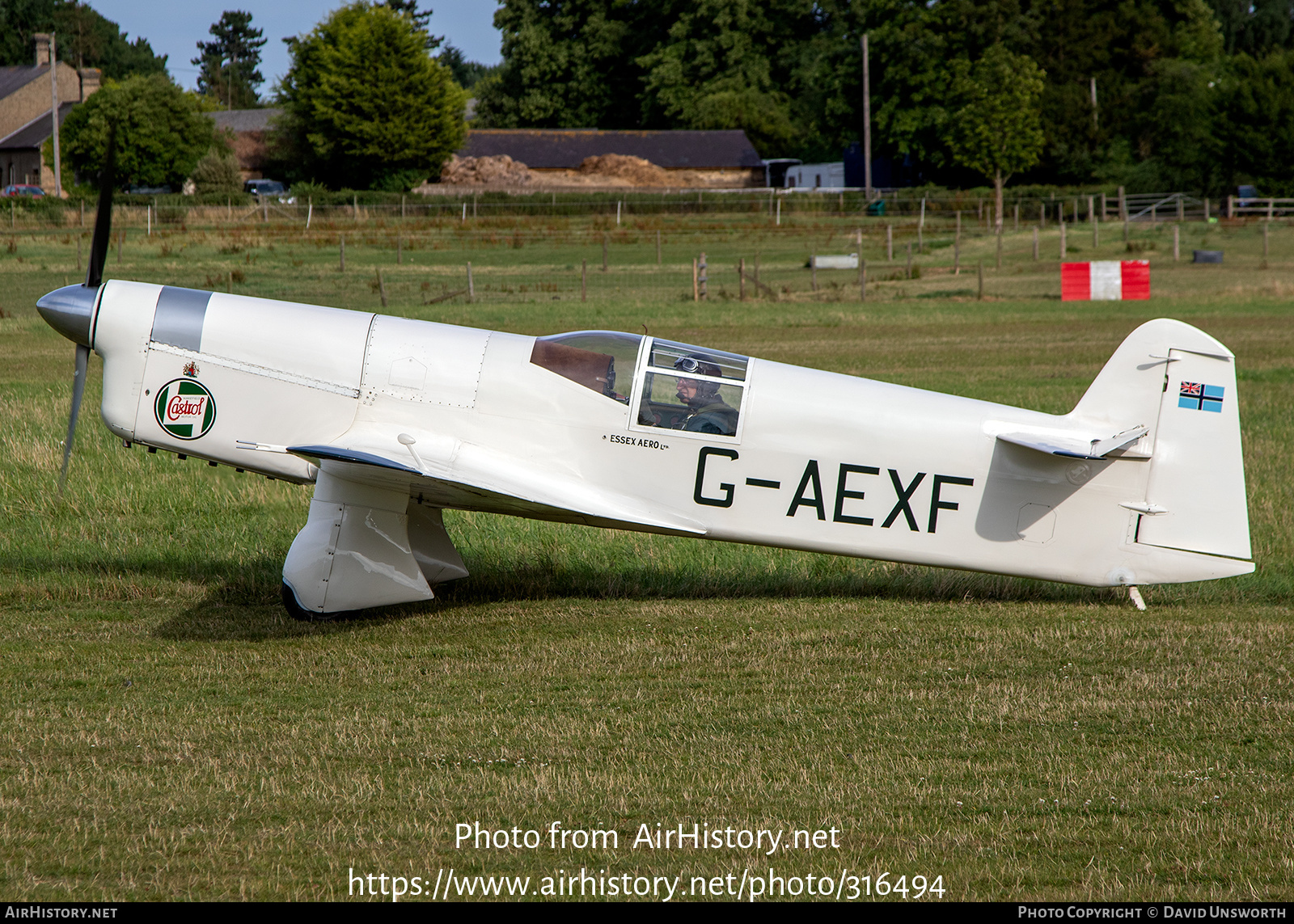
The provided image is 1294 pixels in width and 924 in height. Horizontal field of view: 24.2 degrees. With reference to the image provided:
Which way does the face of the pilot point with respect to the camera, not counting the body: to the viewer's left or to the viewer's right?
to the viewer's left

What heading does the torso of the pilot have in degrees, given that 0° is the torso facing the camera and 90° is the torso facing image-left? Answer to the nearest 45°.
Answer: approximately 90°

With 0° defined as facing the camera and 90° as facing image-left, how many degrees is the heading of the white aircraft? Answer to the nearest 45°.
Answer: approximately 90°

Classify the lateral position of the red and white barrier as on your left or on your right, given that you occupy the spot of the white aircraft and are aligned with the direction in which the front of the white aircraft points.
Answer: on your right
